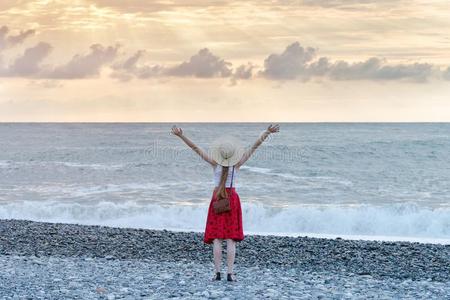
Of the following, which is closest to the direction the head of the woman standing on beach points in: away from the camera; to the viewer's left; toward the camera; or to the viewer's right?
away from the camera

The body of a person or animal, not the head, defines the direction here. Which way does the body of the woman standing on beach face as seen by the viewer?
away from the camera
